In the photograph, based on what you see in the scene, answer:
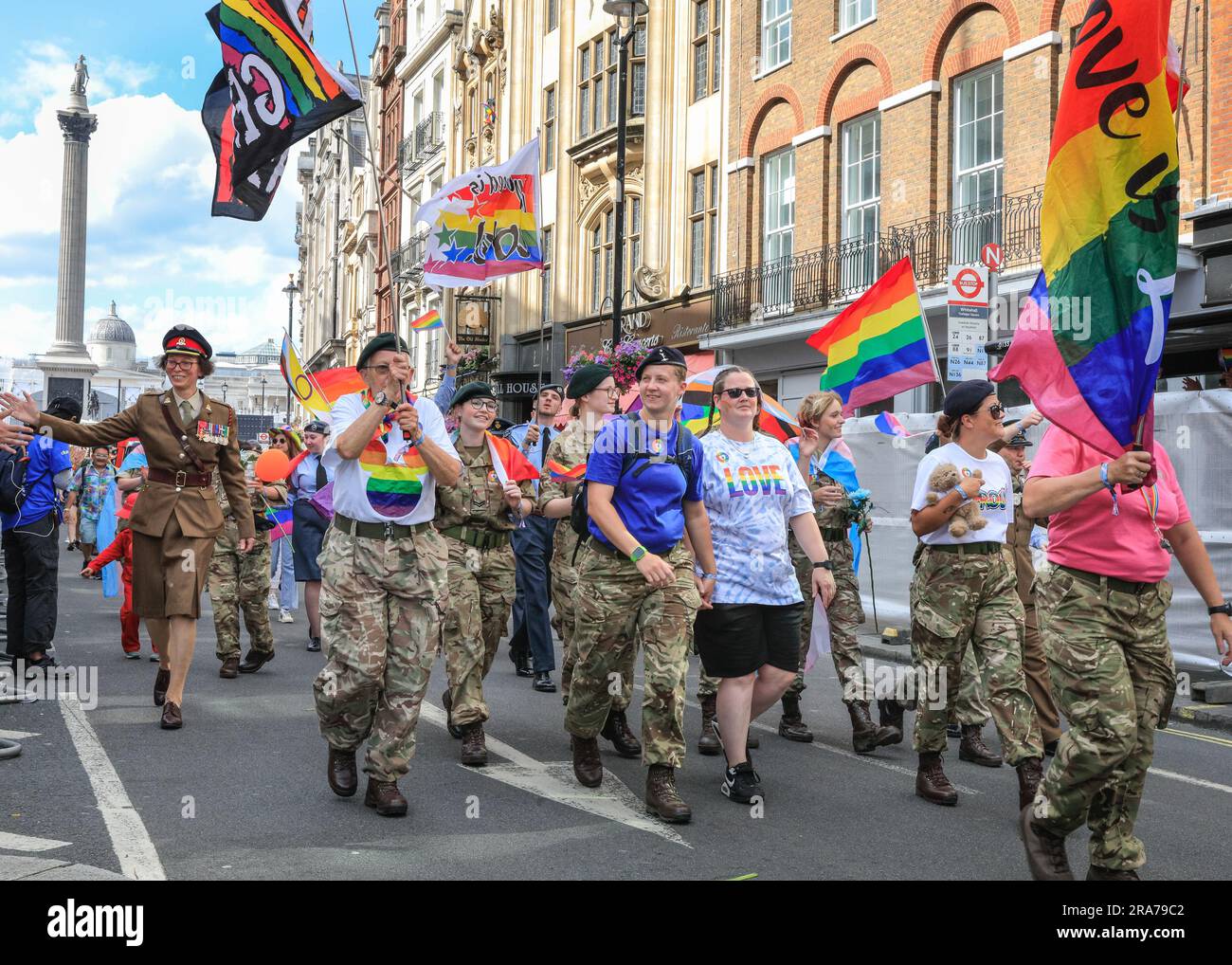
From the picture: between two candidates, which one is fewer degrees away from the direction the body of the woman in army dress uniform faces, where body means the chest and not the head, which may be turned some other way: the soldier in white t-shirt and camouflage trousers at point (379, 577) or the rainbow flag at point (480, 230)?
the soldier in white t-shirt and camouflage trousers

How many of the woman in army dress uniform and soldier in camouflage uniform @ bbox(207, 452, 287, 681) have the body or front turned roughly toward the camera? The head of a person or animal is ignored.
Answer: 2

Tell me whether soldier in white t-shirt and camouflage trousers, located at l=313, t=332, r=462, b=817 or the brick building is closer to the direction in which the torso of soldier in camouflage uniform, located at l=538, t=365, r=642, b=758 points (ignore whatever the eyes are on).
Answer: the soldier in white t-shirt and camouflage trousers

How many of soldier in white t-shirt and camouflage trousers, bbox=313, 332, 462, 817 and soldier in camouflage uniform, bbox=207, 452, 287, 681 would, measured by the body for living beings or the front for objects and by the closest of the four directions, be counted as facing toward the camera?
2

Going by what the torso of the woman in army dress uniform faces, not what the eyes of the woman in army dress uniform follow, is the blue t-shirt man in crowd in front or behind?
behind

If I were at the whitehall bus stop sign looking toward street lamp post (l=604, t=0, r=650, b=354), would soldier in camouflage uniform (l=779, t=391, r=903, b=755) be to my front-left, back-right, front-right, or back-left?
back-left

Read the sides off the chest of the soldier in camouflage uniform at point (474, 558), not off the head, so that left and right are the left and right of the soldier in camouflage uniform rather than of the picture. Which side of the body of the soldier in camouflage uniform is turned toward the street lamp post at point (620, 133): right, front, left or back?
back

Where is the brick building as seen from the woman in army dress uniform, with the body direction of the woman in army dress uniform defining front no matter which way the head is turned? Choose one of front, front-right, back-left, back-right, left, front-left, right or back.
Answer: back-left

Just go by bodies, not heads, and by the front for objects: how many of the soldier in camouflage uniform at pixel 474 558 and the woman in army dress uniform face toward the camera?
2

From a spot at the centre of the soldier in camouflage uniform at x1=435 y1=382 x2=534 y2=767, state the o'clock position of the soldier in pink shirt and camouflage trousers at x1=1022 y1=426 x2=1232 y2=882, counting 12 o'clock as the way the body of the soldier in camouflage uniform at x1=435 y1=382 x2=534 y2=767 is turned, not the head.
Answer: the soldier in pink shirt and camouflage trousers at x1=1022 y1=426 x2=1232 y2=882 is roughly at 11 o'clock from the soldier in camouflage uniform at x1=435 y1=382 x2=534 y2=767.

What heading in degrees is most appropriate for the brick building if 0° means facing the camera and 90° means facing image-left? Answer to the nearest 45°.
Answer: approximately 45°
